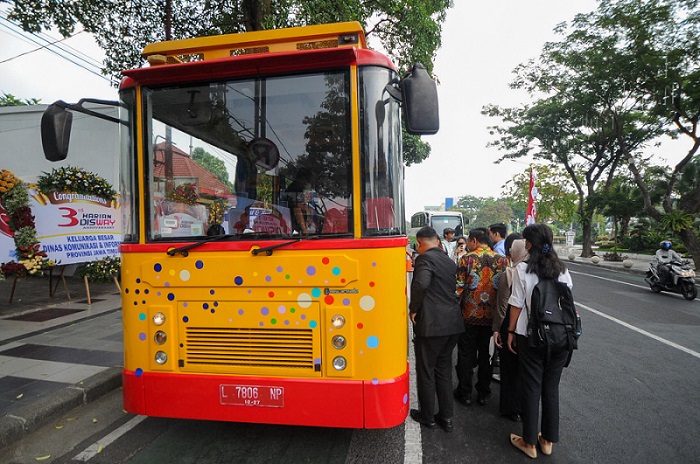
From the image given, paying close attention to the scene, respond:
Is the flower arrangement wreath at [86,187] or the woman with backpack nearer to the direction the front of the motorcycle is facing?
the woman with backpack

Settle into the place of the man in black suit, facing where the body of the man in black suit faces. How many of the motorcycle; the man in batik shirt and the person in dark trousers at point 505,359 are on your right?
3

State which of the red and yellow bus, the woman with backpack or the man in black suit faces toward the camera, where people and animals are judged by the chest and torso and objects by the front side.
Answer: the red and yellow bus

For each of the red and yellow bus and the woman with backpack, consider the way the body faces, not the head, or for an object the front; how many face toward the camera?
1

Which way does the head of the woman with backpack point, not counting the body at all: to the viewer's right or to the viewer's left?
to the viewer's left

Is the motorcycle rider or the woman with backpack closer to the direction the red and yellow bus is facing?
the woman with backpack

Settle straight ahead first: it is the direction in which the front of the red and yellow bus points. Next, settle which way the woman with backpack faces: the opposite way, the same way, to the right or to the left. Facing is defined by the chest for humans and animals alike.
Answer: the opposite way

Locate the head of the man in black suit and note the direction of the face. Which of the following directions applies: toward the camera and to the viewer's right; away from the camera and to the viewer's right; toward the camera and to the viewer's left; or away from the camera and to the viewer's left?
away from the camera and to the viewer's left

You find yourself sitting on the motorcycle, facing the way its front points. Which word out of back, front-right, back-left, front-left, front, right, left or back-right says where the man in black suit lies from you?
front-right

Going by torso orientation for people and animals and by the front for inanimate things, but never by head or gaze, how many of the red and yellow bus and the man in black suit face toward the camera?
1

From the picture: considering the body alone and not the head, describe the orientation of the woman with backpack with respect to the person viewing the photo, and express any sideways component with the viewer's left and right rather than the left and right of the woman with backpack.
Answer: facing away from the viewer and to the left of the viewer

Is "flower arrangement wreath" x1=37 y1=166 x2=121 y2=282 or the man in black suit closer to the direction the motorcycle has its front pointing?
the man in black suit

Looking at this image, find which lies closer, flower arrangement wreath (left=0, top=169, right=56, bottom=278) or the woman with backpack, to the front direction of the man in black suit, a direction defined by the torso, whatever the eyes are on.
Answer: the flower arrangement wreath
